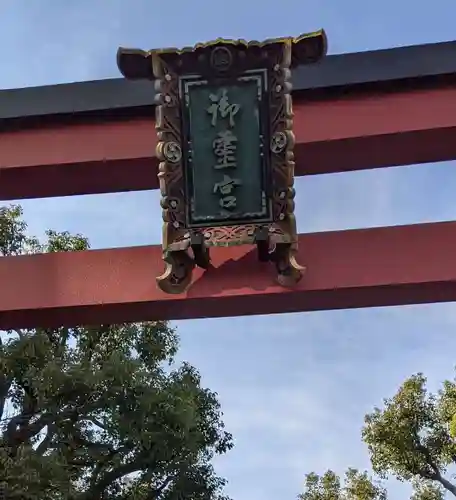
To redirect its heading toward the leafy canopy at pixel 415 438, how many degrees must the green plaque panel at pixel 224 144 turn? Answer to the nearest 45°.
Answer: approximately 180°

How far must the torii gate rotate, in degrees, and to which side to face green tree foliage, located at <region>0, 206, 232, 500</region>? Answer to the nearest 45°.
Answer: approximately 135° to its right

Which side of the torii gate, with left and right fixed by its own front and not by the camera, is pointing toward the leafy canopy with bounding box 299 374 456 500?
back

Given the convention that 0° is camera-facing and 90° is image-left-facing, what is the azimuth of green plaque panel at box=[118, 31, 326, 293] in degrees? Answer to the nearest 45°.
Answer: approximately 0°
